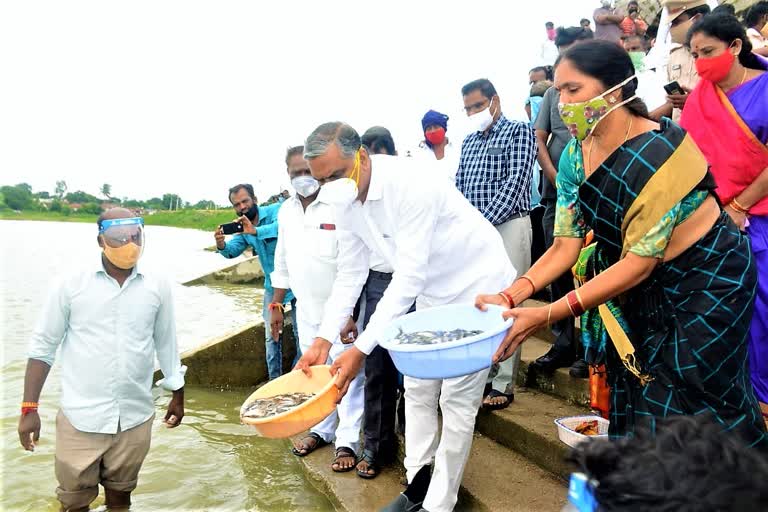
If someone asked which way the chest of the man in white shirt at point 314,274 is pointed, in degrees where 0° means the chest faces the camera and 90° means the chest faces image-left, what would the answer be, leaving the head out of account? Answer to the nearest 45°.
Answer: approximately 0°

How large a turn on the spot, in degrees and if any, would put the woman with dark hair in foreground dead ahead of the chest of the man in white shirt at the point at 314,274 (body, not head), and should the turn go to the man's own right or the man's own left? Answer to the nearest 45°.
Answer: approximately 45° to the man's own left

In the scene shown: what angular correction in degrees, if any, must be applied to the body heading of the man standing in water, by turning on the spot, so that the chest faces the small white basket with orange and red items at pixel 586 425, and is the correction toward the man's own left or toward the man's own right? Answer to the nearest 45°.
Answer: approximately 45° to the man's own left

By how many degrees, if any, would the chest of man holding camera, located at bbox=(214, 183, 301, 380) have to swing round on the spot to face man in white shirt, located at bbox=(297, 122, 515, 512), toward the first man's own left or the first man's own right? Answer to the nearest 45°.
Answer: approximately 45° to the first man's own left

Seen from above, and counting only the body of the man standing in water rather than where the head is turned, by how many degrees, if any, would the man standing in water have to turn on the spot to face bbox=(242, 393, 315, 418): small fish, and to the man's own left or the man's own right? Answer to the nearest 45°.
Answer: approximately 45° to the man's own left

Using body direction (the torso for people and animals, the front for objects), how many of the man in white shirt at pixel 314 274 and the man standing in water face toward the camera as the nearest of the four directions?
2

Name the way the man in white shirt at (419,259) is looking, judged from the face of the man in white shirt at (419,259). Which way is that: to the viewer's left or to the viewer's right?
to the viewer's left

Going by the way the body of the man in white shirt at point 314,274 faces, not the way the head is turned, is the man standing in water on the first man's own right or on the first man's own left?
on the first man's own right

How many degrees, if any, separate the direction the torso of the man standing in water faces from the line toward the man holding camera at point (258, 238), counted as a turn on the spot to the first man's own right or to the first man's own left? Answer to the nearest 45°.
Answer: approximately 135° to the first man's own left

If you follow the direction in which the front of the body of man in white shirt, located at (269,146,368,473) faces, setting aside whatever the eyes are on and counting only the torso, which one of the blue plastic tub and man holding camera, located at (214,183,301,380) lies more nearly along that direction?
the blue plastic tub

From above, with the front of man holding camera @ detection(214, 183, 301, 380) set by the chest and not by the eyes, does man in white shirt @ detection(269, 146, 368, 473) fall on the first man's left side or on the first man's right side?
on the first man's left side
